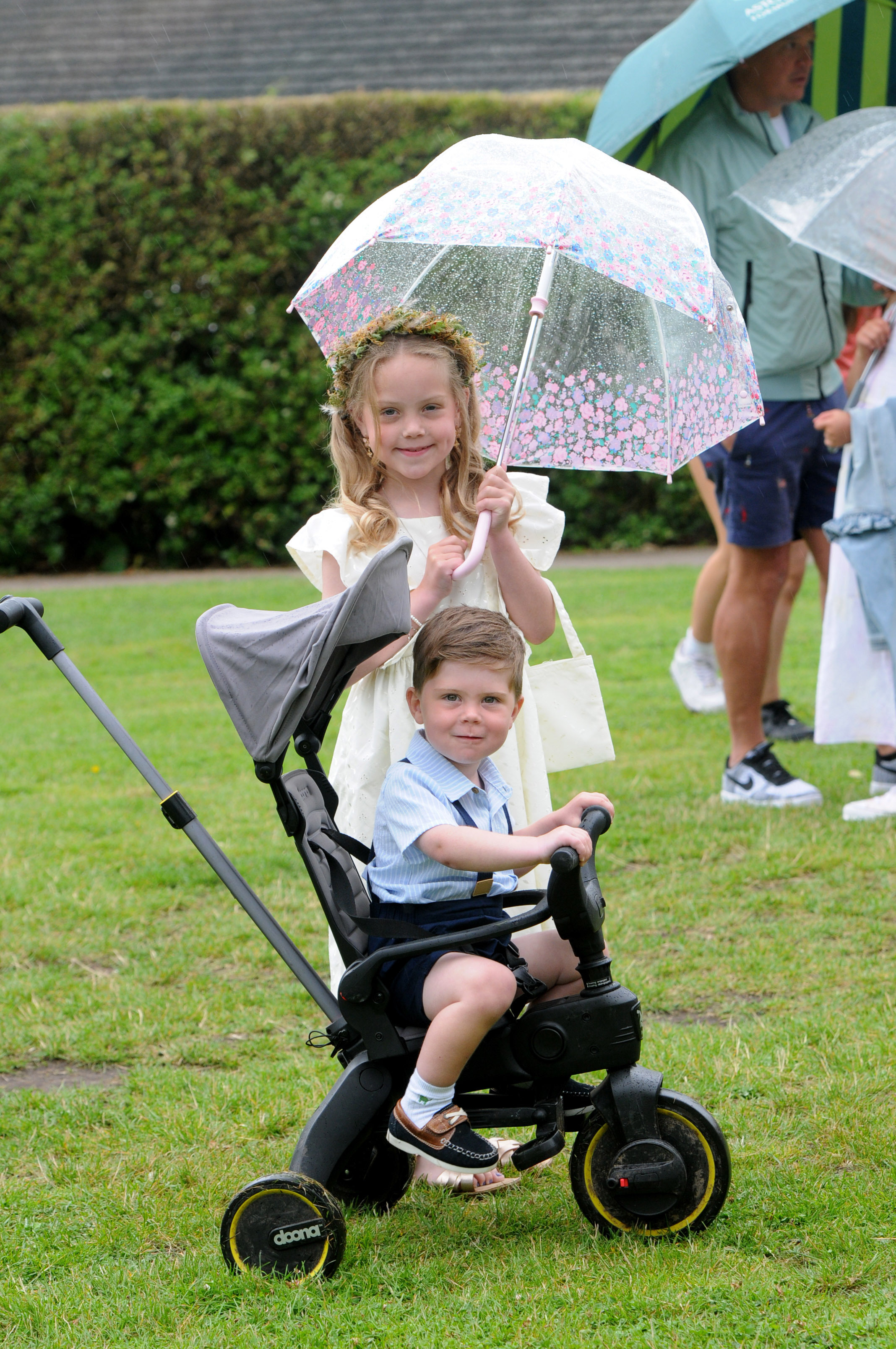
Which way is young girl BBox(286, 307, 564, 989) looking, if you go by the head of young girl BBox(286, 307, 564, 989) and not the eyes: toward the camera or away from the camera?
toward the camera

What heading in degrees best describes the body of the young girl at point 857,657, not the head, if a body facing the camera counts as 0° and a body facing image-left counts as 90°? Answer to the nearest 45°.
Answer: approximately 90°

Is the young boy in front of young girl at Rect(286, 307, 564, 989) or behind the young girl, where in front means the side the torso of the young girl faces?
in front

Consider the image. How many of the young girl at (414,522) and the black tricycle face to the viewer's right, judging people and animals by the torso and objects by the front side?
1

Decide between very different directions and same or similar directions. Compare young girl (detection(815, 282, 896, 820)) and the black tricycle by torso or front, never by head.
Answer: very different directions

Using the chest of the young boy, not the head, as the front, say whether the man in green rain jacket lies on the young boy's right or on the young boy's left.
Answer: on the young boy's left

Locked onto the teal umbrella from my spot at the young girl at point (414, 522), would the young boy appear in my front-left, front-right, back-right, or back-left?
back-right

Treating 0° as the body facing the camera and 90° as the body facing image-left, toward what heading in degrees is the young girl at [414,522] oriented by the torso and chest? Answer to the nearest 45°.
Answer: approximately 0°

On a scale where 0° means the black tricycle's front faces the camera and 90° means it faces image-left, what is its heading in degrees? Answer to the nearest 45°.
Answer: approximately 270°

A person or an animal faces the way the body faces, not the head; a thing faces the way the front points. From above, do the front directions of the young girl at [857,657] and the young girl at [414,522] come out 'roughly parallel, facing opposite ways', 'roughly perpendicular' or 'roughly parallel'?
roughly perpendicular

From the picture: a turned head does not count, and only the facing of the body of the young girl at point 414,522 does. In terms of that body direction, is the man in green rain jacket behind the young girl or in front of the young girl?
behind

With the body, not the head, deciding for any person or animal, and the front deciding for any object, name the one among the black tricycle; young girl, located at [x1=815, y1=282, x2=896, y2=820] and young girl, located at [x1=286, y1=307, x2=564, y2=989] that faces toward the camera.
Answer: young girl, located at [x1=286, y1=307, x2=564, y2=989]

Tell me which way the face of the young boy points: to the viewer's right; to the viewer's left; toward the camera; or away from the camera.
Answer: toward the camera

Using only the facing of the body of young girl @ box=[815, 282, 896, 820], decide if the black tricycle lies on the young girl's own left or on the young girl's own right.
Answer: on the young girl's own left

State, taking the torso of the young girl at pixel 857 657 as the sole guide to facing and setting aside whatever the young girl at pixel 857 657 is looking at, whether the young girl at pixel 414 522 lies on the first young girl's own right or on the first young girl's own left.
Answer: on the first young girl's own left

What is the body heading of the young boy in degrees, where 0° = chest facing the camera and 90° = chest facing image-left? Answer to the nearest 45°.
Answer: approximately 315°

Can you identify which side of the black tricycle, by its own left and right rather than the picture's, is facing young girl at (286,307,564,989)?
left
